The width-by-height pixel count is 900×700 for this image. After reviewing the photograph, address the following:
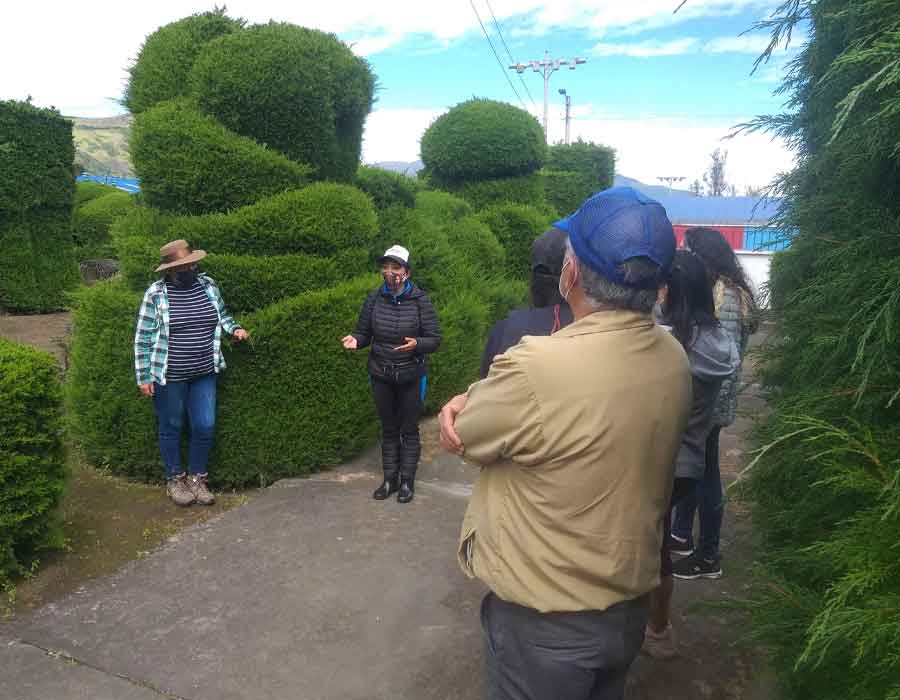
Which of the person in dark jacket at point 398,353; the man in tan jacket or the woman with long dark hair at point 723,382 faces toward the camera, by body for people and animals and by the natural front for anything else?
the person in dark jacket

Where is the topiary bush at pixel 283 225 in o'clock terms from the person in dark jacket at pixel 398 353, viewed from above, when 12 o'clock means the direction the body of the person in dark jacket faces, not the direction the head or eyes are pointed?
The topiary bush is roughly at 4 o'clock from the person in dark jacket.

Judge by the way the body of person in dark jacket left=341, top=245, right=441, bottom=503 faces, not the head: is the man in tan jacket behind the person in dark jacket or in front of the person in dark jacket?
in front

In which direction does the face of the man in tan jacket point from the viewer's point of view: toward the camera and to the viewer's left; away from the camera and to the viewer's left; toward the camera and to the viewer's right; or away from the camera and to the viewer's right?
away from the camera and to the viewer's left

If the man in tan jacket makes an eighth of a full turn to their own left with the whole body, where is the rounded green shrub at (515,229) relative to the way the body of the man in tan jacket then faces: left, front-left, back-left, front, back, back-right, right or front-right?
right

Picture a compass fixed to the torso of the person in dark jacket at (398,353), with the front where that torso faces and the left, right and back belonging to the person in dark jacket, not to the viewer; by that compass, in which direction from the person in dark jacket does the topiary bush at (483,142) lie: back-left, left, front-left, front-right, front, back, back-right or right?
back

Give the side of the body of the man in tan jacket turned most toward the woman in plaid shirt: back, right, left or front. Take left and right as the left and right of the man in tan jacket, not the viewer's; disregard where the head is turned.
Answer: front

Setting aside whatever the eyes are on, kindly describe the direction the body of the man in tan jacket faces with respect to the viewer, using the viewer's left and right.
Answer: facing away from the viewer and to the left of the viewer

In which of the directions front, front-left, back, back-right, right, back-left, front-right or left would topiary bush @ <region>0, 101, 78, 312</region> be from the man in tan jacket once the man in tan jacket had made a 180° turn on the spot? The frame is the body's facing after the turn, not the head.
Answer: back

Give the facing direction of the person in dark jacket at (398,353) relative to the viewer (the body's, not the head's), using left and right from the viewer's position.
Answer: facing the viewer

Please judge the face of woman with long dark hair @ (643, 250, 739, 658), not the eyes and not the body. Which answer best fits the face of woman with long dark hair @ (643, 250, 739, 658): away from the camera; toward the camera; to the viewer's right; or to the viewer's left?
away from the camera
